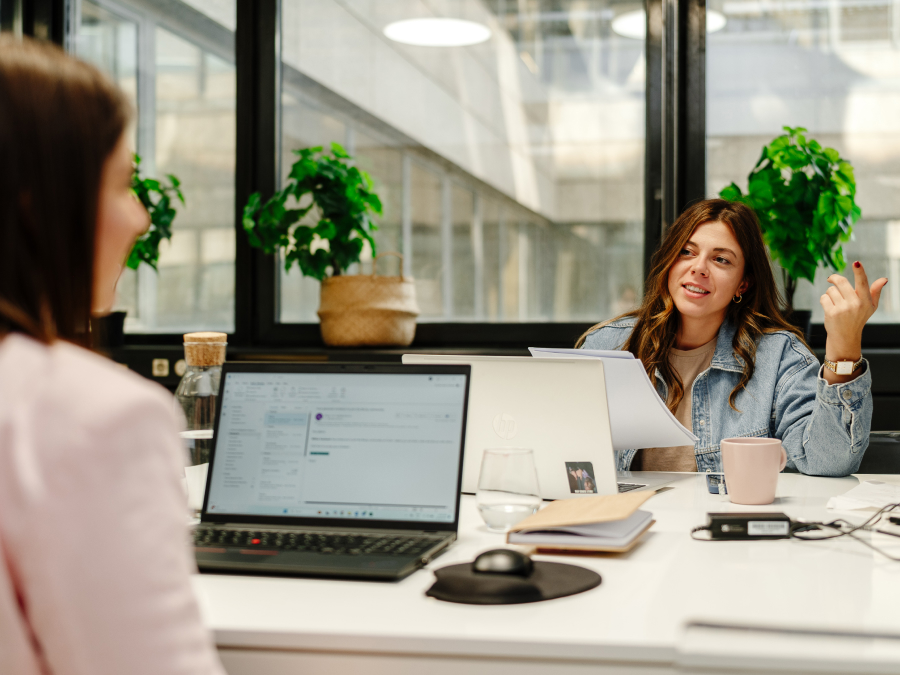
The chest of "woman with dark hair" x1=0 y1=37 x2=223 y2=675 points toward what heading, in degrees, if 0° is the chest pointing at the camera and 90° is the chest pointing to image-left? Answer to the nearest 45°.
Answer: approximately 225°

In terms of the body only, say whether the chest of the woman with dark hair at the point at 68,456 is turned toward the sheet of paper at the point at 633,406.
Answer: yes

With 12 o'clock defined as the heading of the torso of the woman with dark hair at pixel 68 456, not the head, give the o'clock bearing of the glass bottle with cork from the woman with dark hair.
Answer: The glass bottle with cork is roughly at 11 o'clock from the woman with dark hair.

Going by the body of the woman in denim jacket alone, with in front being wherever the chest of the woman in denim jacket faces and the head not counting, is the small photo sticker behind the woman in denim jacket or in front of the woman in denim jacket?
in front

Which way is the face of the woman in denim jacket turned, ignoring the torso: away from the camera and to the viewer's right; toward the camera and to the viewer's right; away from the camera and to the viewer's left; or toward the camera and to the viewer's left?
toward the camera and to the viewer's left

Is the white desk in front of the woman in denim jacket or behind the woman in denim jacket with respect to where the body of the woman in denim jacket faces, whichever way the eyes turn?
in front

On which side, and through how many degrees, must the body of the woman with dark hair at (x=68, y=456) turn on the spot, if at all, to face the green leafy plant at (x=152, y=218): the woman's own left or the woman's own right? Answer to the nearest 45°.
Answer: approximately 45° to the woman's own left

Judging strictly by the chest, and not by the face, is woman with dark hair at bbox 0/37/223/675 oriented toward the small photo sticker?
yes

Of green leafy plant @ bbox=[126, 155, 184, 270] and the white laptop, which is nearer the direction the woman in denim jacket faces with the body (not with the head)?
the white laptop

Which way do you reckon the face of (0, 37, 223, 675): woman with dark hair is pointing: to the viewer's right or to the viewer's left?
to the viewer's right
